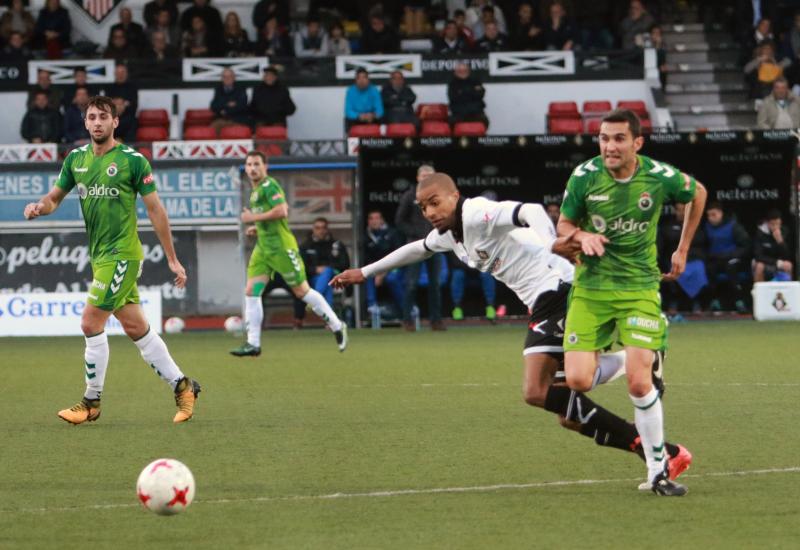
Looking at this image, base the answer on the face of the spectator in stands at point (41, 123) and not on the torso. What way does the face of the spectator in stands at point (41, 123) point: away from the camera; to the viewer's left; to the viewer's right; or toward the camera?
toward the camera

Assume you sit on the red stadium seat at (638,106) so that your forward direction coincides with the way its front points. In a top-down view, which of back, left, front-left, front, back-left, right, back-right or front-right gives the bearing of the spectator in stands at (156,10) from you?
right

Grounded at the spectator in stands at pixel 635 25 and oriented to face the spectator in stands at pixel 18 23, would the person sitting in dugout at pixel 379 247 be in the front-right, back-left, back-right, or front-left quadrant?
front-left

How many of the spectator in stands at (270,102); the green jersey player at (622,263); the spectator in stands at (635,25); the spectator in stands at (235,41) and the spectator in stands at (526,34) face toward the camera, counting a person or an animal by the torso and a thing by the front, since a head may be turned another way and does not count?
5

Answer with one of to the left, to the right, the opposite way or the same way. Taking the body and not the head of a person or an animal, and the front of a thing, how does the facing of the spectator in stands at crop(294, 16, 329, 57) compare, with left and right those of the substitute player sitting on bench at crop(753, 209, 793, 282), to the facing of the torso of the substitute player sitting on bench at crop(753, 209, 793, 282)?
the same way

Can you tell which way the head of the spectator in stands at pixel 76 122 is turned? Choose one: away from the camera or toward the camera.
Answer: toward the camera

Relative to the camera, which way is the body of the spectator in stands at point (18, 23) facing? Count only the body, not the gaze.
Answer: toward the camera

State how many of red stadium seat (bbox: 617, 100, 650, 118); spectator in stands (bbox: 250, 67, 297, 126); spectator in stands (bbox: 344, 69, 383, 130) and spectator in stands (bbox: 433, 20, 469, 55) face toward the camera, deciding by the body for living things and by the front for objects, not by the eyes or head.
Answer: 4

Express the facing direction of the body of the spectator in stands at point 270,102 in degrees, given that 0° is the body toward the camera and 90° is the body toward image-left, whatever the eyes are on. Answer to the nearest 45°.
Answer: approximately 0°

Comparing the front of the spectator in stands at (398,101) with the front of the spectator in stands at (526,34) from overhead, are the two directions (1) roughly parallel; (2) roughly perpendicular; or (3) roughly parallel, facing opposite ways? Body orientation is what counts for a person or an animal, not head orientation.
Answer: roughly parallel

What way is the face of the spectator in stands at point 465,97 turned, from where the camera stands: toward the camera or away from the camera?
toward the camera

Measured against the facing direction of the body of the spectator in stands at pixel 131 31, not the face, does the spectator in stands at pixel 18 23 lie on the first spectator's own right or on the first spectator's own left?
on the first spectator's own right

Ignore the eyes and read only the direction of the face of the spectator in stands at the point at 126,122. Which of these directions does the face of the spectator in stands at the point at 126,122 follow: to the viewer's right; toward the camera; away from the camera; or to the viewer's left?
toward the camera

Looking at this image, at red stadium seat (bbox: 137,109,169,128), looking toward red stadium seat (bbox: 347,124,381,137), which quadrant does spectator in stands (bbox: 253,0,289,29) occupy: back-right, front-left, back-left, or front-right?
front-left

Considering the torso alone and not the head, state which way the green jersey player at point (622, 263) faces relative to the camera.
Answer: toward the camera

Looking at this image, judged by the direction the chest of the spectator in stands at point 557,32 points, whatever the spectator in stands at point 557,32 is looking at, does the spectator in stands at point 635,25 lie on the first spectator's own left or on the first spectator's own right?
on the first spectator's own left

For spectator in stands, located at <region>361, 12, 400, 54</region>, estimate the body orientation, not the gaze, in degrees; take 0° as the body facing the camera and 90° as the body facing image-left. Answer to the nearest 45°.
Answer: approximately 0°

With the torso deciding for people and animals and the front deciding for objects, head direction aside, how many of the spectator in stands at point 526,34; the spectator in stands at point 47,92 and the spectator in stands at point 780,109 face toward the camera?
3

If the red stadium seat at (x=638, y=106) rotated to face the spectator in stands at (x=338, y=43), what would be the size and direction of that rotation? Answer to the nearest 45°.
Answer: approximately 90° to its right

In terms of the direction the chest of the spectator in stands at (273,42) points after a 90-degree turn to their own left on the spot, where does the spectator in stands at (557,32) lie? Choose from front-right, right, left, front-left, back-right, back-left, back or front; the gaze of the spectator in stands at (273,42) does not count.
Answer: front
